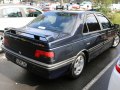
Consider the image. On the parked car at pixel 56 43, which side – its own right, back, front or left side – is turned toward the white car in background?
left

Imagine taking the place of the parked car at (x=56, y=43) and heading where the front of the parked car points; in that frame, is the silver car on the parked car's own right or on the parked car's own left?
on the parked car's own right

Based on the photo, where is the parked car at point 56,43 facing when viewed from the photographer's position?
facing away from the viewer and to the right of the viewer
